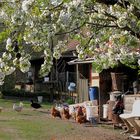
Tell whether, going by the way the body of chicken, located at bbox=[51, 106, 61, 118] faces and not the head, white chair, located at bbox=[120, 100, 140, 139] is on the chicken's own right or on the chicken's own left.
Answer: on the chicken's own left

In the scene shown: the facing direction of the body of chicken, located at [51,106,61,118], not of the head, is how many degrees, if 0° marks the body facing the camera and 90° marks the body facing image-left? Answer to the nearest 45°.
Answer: approximately 90°

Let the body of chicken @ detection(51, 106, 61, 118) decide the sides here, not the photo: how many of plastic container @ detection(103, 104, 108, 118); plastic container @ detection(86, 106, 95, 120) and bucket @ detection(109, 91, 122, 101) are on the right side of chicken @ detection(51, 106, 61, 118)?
0
